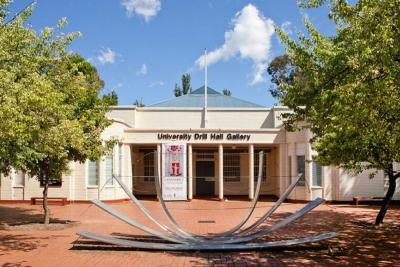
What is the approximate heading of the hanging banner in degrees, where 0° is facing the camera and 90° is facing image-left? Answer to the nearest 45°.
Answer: approximately 0°
